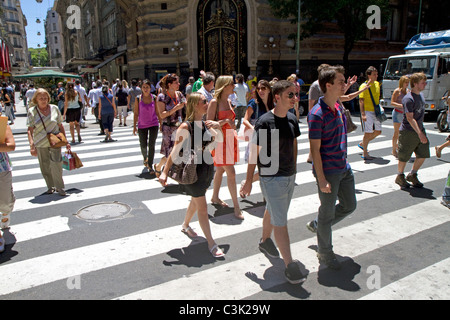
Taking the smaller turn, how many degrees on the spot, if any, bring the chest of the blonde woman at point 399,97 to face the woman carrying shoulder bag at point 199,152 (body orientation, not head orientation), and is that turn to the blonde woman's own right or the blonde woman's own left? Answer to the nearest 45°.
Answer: approximately 90° to the blonde woman's own right

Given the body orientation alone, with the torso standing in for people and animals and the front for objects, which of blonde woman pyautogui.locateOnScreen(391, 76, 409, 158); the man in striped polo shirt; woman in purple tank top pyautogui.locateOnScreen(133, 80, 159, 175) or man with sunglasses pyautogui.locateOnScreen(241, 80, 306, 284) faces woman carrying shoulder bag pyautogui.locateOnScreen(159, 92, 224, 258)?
woman in purple tank top pyautogui.locateOnScreen(133, 80, 159, 175)

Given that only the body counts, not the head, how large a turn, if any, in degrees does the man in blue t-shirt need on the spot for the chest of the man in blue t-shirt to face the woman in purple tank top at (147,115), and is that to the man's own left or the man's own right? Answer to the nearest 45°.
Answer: approximately 135° to the man's own right

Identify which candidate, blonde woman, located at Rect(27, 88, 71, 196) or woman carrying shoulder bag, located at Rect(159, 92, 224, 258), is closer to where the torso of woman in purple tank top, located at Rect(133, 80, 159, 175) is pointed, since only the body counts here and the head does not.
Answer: the woman carrying shoulder bag

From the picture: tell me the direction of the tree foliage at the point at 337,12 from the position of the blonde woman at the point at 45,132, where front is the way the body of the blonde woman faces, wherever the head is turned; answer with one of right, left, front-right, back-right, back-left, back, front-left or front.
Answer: back-left

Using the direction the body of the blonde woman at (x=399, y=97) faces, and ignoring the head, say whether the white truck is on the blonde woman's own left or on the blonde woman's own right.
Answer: on the blonde woman's own left

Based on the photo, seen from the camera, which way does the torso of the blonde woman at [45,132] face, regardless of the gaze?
toward the camera

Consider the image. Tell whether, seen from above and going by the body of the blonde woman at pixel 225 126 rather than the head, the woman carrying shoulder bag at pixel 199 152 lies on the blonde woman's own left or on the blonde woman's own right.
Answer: on the blonde woman's own right

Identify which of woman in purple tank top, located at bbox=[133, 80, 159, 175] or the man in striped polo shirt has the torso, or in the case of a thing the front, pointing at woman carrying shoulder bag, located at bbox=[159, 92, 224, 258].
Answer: woman in purple tank top, located at bbox=[133, 80, 159, 175]

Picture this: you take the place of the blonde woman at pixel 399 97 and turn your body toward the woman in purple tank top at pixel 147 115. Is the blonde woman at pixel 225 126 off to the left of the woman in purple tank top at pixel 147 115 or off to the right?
left

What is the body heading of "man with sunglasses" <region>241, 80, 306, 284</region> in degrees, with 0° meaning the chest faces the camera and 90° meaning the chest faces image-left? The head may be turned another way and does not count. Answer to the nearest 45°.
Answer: approximately 315°
